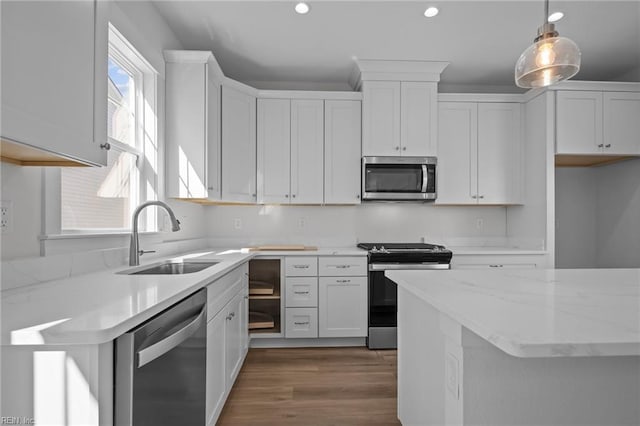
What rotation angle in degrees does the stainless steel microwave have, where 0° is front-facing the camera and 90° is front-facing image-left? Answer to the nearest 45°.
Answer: approximately 0°

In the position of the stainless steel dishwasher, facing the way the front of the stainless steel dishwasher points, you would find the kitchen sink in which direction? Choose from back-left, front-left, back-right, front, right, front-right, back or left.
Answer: back-left

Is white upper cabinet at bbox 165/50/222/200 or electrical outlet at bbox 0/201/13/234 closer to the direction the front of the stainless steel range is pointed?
the electrical outlet

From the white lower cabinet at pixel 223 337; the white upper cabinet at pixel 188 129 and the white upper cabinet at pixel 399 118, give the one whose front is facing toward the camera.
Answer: the white upper cabinet at pixel 399 118

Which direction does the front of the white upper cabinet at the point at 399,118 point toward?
toward the camera

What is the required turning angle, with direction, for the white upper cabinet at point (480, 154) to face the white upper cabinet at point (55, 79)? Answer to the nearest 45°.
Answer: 0° — it already faces it

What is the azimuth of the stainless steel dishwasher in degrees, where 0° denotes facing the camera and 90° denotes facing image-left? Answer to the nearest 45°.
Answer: approximately 315°

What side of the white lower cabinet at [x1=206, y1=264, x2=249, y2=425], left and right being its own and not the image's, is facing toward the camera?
right

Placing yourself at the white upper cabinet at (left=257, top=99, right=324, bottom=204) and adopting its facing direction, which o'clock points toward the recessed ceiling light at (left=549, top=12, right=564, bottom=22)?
The recessed ceiling light is roughly at 10 o'clock from the white upper cabinet.

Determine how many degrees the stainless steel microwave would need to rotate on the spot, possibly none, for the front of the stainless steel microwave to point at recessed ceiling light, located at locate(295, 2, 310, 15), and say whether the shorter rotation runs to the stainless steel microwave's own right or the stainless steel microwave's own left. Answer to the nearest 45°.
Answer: approximately 45° to the stainless steel microwave's own right

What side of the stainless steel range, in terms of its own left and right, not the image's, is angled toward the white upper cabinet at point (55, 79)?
front
